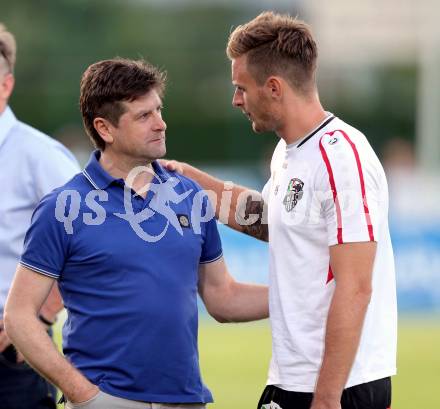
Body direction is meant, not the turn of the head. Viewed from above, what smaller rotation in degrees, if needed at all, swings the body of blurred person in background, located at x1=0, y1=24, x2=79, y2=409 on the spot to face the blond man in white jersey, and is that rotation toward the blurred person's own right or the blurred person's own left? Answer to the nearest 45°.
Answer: approximately 90° to the blurred person's own left

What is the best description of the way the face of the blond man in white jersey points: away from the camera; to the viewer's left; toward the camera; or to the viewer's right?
to the viewer's left

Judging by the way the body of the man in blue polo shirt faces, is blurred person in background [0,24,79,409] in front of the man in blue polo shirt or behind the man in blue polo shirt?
behind

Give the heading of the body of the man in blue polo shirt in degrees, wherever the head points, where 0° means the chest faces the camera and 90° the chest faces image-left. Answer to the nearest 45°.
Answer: approximately 315°

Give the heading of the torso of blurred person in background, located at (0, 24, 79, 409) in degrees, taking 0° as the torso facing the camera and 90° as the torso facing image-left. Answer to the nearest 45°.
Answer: approximately 45°
